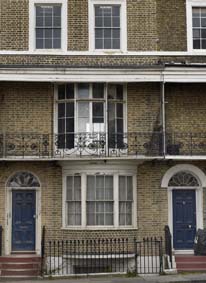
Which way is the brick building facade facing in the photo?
toward the camera
